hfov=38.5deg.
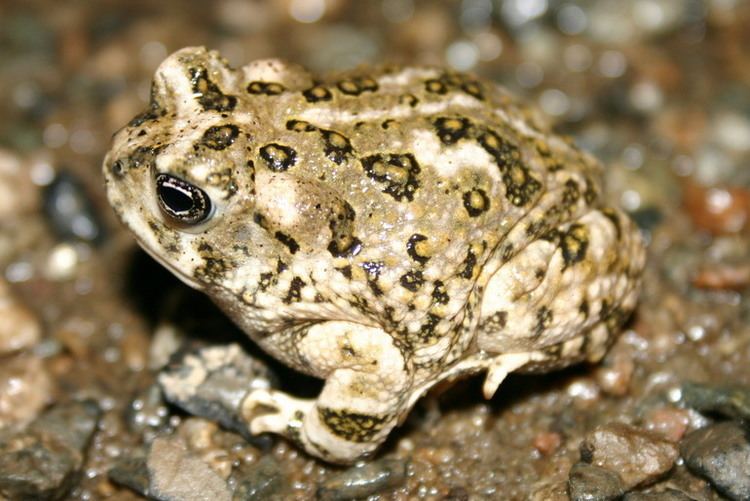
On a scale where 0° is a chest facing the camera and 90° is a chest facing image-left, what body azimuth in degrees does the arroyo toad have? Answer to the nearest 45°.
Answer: approximately 90°

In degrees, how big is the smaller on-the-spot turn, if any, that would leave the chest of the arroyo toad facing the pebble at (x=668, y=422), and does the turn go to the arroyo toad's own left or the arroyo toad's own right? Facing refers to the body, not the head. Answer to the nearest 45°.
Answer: approximately 180°

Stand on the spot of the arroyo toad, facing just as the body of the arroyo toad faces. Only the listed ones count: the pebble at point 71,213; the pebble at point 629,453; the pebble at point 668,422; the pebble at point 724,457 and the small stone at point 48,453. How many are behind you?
3

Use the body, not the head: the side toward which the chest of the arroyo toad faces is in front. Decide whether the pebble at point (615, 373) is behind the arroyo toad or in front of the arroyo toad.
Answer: behind

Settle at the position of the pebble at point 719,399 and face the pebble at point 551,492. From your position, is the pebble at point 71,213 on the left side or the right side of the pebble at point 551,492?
right

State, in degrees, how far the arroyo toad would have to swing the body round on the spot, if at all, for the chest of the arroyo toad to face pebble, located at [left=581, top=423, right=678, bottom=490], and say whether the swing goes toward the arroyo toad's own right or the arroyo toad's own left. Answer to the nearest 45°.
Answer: approximately 180°

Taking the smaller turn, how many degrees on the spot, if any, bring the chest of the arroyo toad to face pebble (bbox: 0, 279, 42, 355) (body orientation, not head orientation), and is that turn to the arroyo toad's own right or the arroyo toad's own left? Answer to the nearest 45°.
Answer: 0° — it already faces it

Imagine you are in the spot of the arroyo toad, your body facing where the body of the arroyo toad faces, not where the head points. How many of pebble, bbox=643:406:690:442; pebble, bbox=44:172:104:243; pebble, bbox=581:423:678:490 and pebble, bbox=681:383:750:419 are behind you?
3

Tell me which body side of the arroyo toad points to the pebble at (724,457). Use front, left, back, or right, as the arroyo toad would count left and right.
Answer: back
